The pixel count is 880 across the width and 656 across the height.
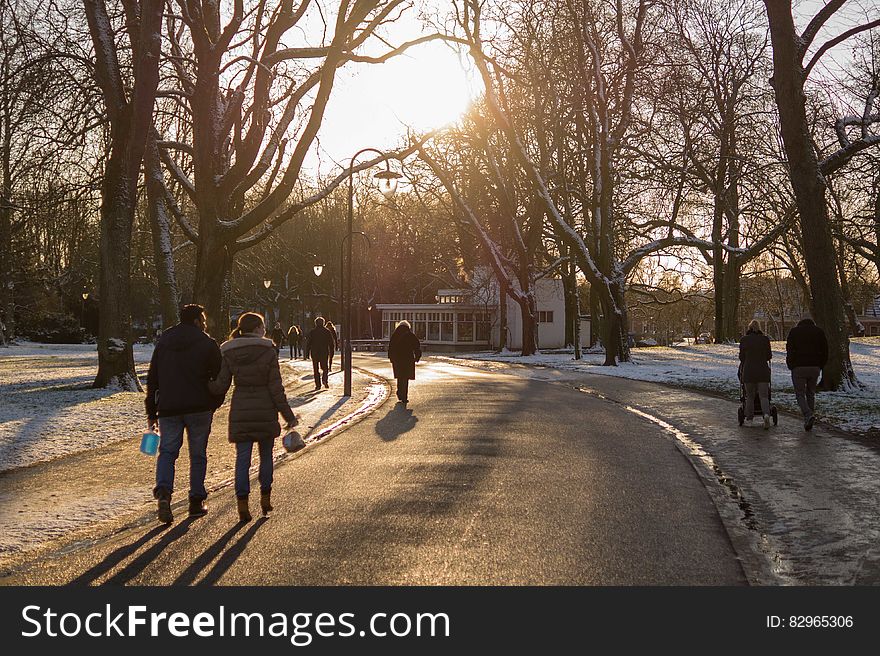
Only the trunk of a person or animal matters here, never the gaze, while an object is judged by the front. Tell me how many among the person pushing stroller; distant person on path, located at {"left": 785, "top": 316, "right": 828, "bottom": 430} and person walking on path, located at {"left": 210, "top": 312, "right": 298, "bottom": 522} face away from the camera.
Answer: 3

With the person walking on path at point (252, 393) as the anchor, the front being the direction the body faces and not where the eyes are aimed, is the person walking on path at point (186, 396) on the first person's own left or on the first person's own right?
on the first person's own left

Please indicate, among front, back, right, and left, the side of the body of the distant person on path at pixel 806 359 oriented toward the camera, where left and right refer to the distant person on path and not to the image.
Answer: back

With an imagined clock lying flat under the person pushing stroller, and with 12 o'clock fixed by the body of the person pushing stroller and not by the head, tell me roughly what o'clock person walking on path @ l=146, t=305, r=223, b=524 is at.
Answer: The person walking on path is roughly at 7 o'clock from the person pushing stroller.

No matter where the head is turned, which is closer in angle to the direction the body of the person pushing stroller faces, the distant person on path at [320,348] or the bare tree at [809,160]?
the bare tree

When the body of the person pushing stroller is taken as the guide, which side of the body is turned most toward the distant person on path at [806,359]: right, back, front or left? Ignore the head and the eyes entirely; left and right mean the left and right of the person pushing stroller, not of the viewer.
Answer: right

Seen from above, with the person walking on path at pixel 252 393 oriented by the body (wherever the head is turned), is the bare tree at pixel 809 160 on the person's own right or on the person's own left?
on the person's own right

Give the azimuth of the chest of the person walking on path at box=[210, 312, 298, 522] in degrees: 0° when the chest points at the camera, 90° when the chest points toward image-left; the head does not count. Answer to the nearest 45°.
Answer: approximately 180°

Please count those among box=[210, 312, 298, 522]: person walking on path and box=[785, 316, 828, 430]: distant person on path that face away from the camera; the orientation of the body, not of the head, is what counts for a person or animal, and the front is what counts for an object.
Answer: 2

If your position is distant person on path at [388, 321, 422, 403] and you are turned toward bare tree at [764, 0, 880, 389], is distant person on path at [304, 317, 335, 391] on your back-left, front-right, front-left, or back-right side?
back-left

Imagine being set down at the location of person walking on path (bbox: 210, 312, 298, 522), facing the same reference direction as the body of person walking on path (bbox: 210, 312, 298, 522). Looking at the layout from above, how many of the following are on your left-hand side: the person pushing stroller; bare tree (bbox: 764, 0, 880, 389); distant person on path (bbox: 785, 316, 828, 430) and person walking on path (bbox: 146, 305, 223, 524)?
1

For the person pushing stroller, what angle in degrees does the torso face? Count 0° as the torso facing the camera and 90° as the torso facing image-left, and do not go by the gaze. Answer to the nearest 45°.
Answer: approximately 180°
